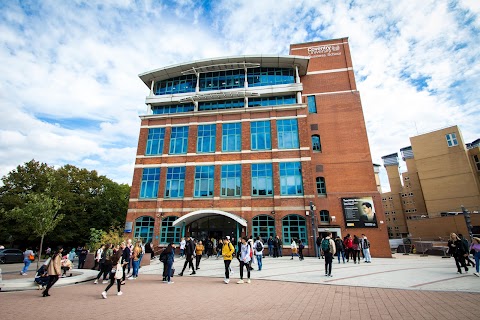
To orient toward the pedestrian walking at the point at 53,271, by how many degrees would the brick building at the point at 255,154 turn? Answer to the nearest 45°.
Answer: approximately 45° to its right

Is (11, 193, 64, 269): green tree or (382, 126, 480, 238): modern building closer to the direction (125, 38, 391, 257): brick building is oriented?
the green tree

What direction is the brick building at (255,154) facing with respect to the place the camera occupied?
facing the viewer

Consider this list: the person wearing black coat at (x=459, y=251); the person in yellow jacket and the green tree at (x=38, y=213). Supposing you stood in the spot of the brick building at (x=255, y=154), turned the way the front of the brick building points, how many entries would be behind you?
0

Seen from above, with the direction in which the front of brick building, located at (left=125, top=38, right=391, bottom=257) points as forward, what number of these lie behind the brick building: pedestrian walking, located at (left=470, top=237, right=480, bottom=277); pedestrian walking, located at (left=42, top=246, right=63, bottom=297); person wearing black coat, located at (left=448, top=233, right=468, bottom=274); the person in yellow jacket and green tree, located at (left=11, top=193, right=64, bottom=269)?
0

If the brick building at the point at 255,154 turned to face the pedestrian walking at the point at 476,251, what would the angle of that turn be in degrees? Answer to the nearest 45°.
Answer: approximately 45° to its left

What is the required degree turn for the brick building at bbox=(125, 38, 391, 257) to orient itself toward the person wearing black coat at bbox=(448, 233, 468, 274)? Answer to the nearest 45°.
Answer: approximately 45° to its left

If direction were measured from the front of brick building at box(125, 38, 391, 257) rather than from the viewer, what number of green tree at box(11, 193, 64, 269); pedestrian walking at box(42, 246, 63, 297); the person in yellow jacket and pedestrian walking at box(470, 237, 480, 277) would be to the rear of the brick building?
0

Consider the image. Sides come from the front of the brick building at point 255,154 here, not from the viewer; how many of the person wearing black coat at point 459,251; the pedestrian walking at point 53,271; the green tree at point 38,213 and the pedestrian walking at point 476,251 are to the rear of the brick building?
0

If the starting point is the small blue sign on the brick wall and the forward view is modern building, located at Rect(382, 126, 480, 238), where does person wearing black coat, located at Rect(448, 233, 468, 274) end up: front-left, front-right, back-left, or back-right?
front-right

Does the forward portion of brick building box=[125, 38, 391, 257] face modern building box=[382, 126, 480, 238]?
no

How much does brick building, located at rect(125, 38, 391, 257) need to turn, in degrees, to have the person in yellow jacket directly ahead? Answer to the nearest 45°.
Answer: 0° — it already faces them
